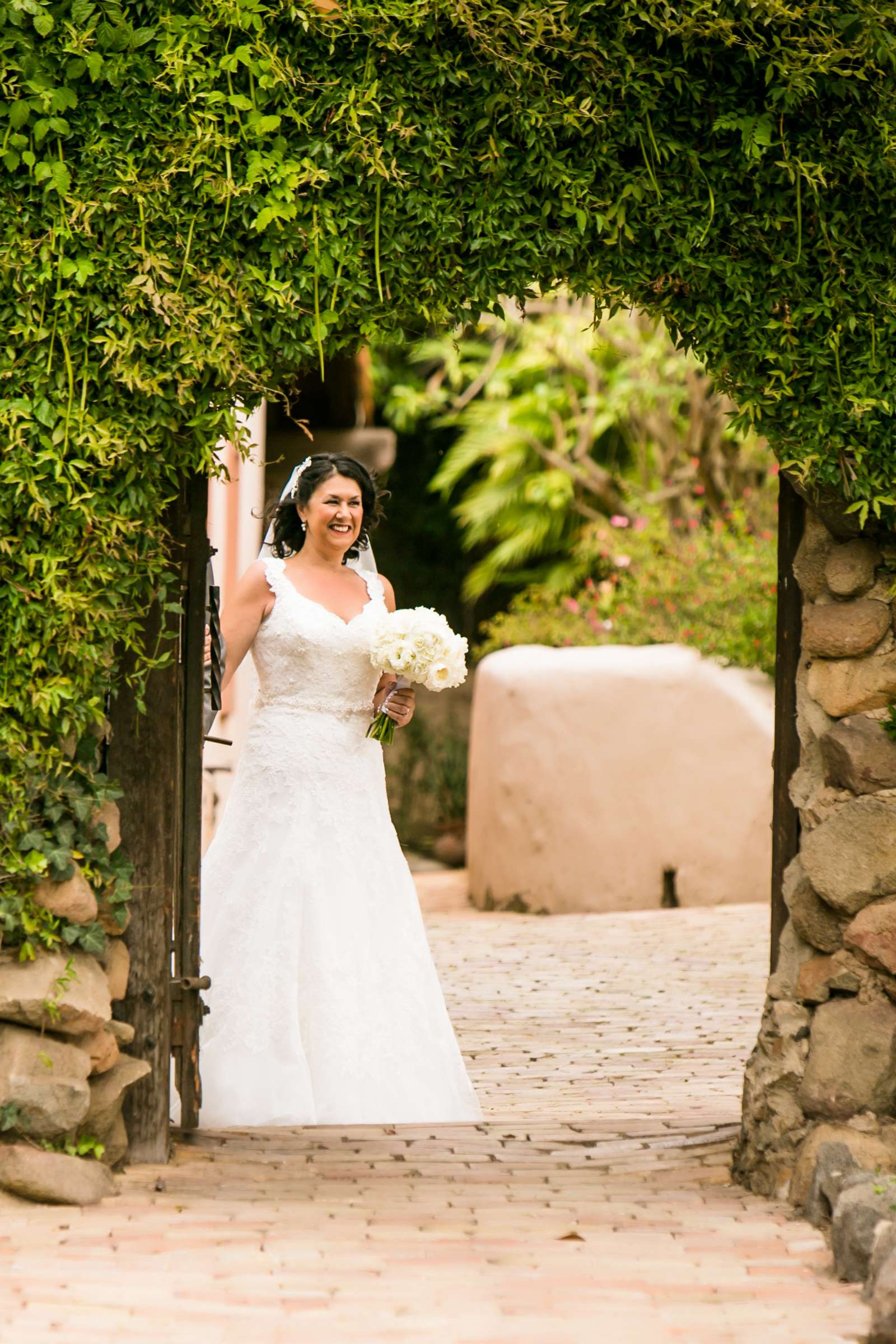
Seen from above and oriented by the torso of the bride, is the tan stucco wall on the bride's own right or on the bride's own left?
on the bride's own left

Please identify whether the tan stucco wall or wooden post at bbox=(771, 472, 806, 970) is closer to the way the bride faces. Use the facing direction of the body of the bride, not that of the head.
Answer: the wooden post

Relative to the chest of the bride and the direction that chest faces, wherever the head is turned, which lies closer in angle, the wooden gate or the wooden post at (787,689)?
the wooden post

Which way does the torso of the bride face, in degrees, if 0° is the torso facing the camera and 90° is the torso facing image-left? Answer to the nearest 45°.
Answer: approximately 315°

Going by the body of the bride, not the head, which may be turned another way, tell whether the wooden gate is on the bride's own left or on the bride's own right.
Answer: on the bride's own right

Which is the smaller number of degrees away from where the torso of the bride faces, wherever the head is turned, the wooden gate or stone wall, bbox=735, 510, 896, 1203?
the stone wall

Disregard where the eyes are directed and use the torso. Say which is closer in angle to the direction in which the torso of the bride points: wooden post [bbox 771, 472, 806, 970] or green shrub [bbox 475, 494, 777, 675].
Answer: the wooden post

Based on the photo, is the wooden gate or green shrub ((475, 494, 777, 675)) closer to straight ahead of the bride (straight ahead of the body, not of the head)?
the wooden gate
